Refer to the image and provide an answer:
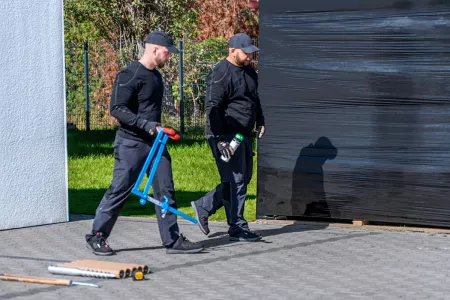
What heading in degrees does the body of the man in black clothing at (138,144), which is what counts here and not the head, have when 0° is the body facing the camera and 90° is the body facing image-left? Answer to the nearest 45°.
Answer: approximately 270°

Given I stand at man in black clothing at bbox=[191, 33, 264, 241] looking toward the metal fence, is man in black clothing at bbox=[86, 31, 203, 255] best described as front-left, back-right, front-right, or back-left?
back-left

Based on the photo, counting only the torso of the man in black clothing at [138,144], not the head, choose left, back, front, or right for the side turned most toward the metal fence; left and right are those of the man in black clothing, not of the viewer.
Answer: left

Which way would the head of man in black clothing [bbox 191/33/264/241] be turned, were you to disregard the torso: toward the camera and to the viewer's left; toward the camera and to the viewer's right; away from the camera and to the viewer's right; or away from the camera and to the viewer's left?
toward the camera and to the viewer's right

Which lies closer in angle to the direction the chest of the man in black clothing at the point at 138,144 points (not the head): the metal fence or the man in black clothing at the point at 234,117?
the man in black clothing

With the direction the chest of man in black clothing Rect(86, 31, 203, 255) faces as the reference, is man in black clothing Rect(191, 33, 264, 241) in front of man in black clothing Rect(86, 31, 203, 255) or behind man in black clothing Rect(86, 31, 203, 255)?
in front

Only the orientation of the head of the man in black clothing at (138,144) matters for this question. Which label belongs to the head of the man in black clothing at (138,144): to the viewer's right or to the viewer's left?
to the viewer's right
